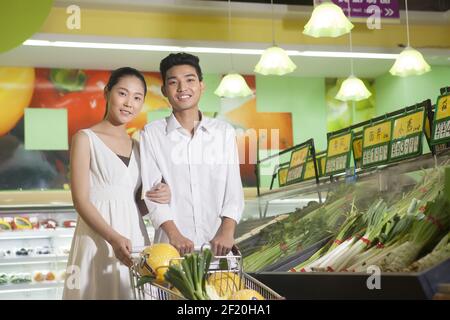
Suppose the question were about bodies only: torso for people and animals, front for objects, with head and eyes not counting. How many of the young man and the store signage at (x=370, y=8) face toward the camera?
2

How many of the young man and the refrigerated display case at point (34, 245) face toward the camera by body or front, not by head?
2

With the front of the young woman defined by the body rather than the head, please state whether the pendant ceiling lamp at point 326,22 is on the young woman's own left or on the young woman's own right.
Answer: on the young woman's own left

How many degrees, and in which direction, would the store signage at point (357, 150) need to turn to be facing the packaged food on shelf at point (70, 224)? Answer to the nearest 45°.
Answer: approximately 45° to its right

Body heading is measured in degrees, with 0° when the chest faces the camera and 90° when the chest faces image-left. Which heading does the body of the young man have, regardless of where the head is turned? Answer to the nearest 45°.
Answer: approximately 0°

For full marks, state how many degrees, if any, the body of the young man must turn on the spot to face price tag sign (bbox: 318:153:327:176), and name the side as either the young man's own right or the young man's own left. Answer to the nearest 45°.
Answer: approximately 90° to the young man's own left

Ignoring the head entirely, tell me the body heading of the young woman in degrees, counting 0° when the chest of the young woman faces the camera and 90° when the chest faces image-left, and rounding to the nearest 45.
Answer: approximately 315°
